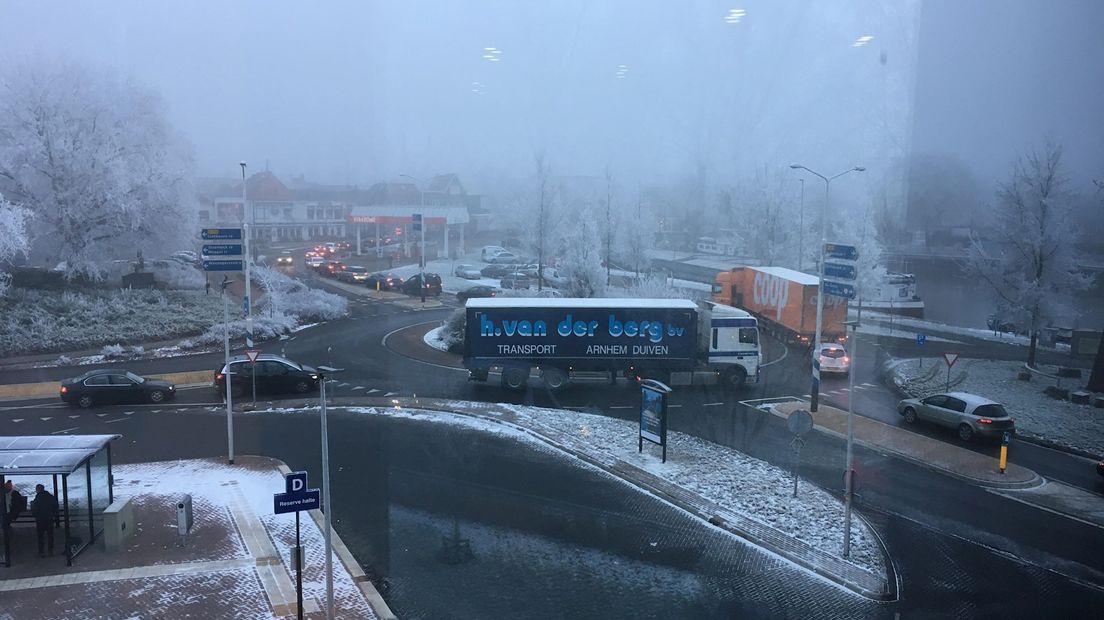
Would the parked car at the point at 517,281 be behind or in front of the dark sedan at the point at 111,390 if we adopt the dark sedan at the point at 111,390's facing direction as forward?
in front

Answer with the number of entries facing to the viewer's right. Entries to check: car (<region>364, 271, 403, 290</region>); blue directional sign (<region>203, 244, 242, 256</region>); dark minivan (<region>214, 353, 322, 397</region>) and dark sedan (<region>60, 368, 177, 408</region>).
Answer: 2

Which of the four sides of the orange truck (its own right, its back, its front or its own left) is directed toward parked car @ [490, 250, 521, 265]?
front

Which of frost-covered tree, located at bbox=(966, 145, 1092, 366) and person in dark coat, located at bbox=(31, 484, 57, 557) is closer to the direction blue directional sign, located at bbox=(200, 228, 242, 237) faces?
the person in dark coat

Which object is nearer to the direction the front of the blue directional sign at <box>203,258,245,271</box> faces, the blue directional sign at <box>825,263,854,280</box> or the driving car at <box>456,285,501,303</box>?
the blue directional sign

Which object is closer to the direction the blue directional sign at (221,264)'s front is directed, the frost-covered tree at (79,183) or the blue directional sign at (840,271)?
the blue directional sign

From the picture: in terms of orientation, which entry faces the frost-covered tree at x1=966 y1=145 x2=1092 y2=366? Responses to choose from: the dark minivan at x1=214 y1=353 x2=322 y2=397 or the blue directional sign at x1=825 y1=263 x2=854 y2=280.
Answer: the dark minivan

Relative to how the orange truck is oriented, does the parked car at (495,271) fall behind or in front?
in front

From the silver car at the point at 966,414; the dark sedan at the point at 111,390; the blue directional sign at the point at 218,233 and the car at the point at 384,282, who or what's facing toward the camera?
the blue directional sign
